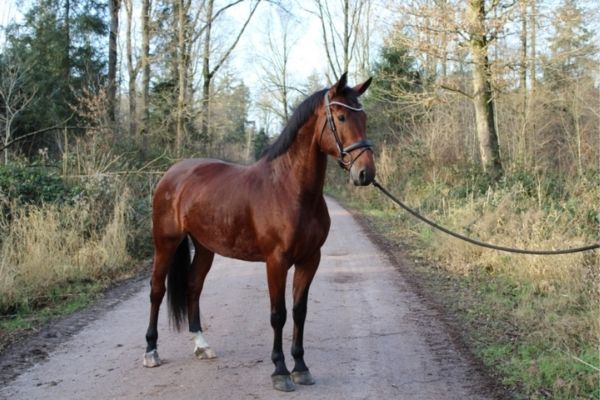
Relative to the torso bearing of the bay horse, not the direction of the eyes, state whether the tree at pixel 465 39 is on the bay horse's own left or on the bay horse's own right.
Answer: on the bay horse's own left

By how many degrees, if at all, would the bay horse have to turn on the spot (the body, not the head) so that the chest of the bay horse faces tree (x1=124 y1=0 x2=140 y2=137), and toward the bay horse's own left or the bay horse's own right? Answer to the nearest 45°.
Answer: approximately 135° to the bay horse's own left

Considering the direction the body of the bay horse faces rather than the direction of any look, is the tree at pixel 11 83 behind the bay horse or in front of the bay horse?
behind

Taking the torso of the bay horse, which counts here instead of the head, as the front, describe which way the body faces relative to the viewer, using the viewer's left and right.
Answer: facing the viewer and to the right of the viewer

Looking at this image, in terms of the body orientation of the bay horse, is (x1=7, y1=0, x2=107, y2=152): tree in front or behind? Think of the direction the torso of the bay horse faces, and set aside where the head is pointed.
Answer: behind
